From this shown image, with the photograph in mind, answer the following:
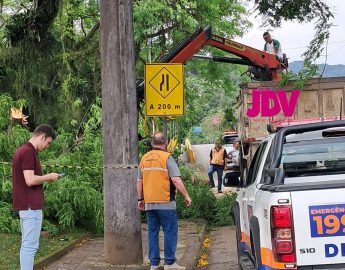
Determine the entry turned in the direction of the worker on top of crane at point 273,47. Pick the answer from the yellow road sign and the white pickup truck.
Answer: the white pickup truck

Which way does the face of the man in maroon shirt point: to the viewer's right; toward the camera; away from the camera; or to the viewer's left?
to the viewer's right

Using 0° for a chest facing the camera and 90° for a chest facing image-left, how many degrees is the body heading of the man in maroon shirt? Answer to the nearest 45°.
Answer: approximately 270°

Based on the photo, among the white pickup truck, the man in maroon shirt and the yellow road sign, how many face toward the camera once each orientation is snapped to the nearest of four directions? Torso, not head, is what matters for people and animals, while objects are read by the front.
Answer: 1

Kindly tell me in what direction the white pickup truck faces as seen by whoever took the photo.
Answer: facing away from the viewer

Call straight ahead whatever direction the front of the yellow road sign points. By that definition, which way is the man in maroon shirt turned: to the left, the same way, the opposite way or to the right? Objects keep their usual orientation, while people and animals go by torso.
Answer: to the left

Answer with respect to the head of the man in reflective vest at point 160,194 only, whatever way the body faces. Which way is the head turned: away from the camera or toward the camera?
away from the camera

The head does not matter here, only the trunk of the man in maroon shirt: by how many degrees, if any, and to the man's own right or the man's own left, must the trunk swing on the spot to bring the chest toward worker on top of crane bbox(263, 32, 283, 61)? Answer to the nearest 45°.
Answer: approximately 45° to the man's own left

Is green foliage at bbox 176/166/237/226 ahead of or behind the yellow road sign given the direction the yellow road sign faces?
behind

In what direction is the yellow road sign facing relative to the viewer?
toward the camera

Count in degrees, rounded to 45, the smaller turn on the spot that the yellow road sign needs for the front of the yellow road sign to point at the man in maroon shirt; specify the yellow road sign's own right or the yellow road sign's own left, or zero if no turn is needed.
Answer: approximately 45° to the yellow road sign's own right
